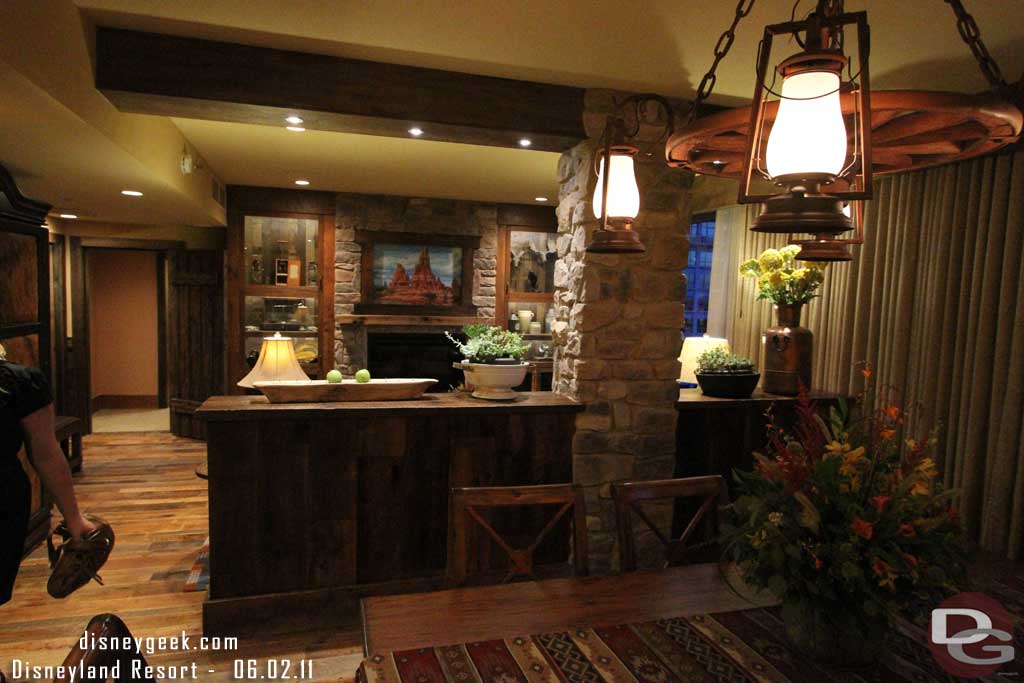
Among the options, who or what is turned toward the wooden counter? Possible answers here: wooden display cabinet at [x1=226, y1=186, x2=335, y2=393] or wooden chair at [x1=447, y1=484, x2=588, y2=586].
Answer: the wooden display cabinet

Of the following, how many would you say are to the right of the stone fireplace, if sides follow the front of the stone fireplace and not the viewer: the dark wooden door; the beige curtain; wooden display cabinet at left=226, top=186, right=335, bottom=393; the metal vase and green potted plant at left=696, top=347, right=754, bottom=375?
2

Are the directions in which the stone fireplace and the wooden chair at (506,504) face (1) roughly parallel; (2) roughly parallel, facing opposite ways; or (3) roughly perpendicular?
roughly parallel

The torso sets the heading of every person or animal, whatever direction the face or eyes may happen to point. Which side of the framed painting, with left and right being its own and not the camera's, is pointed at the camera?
front

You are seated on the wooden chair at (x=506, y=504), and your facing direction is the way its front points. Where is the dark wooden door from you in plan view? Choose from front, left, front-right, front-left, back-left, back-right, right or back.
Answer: back-right

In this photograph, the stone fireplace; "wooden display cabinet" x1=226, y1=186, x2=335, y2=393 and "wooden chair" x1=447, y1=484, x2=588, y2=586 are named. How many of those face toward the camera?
3

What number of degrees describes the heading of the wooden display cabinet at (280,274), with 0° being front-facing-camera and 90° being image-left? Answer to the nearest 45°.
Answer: approximately 0°

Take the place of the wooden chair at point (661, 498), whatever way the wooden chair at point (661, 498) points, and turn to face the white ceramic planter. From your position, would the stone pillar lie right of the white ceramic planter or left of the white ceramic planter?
right

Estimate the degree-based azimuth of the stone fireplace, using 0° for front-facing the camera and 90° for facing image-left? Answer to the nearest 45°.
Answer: approximately 0°

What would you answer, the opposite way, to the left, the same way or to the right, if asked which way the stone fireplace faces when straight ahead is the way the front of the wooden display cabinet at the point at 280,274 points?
the same way

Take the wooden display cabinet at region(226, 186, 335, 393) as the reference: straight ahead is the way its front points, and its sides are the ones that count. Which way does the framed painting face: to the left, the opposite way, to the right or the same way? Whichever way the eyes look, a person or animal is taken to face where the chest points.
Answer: the same way

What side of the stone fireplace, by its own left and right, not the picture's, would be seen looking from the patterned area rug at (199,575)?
front

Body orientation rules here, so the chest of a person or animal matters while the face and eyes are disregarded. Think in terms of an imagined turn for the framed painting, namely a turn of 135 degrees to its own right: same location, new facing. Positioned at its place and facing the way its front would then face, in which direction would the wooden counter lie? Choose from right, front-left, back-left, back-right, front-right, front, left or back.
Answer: back-left

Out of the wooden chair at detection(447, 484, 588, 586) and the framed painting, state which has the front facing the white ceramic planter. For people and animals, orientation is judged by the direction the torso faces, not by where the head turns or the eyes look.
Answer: the framed painting

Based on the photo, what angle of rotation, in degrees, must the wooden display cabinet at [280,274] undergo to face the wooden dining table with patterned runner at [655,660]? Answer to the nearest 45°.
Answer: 0° — it already faces it
